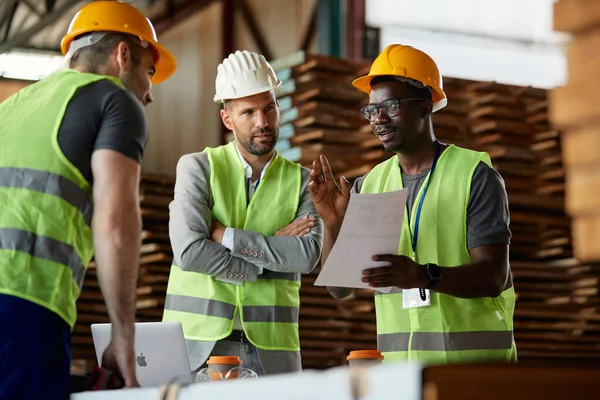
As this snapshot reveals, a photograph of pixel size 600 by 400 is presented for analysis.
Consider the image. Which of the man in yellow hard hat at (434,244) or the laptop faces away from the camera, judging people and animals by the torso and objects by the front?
the laptop

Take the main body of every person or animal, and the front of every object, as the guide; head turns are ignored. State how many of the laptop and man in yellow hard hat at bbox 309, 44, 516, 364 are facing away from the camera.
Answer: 1

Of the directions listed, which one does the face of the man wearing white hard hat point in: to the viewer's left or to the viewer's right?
to the viewer's right

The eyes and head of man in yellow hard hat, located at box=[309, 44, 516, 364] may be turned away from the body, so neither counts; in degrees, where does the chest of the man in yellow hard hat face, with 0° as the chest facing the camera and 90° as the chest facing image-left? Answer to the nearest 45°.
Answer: approximately 45°

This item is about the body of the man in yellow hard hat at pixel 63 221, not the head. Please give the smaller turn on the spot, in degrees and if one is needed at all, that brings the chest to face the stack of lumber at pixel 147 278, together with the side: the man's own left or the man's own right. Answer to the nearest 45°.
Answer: approximately 45° to the man's own left

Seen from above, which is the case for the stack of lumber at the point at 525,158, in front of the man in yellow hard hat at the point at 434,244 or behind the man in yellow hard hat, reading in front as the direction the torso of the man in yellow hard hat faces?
behind

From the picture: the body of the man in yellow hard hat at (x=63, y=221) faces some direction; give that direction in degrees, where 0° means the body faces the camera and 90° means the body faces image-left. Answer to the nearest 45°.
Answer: approximately 225°

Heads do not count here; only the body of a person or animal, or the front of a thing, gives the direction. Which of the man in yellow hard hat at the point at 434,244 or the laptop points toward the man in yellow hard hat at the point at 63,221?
the man in yellow hard hat at the point at 434,244

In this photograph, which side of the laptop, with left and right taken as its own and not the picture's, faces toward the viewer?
back

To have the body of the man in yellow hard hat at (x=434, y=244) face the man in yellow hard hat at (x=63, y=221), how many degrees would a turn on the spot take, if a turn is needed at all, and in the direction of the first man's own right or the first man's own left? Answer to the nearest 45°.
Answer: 0° — they already face them

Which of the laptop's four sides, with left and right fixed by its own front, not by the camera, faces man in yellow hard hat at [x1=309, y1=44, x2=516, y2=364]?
right
